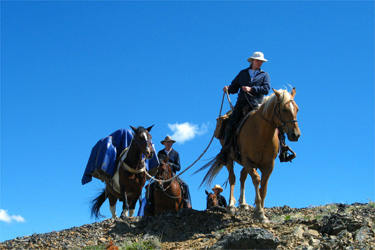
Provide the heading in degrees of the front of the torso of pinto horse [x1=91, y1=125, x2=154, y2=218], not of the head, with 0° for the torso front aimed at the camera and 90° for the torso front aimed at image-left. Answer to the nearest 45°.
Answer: approximately 315°

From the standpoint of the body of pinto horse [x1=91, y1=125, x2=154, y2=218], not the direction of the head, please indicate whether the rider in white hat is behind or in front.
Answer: in front

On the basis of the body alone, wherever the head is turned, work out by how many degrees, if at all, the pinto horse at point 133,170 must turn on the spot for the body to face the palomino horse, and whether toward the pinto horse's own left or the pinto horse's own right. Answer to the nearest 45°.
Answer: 0° — it already faces it

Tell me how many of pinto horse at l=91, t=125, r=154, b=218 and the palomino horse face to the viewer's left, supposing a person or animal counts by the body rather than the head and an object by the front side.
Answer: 0

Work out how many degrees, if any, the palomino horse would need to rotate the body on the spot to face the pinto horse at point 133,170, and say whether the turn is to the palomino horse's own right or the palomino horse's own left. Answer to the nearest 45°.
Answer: approximately 180°

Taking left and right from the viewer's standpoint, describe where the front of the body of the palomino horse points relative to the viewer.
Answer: facing the viewer and to the right of the viewer

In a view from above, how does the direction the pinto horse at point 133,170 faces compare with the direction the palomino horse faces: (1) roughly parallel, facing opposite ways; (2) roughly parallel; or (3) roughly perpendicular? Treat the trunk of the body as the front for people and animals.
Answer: roughly parallel
